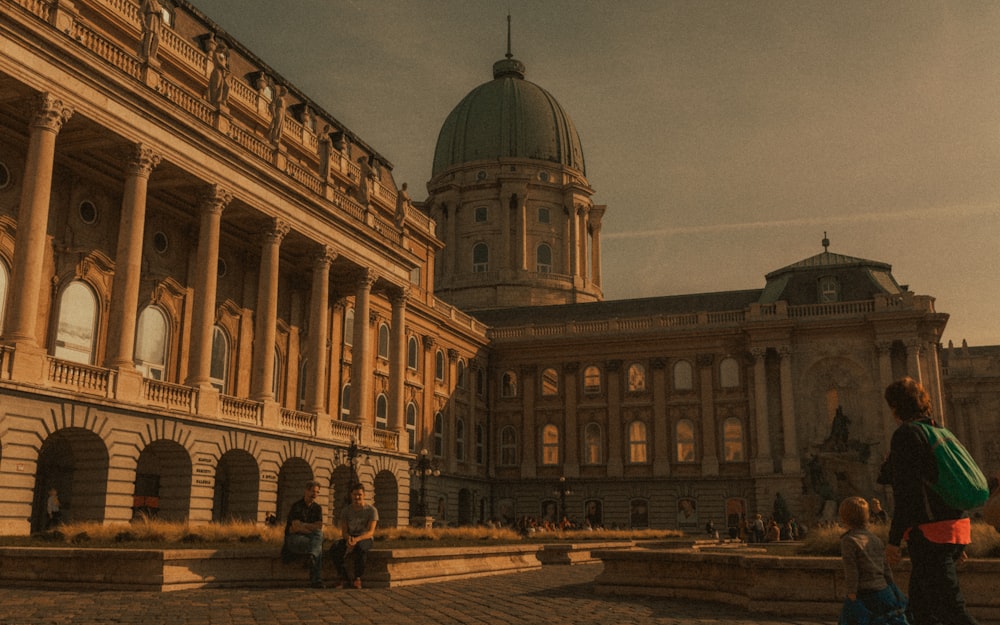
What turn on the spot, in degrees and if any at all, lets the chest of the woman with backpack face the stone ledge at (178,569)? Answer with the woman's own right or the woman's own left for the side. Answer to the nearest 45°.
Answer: approximately 45° to the woman's own left

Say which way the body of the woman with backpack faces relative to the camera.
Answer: to the viewer's left
